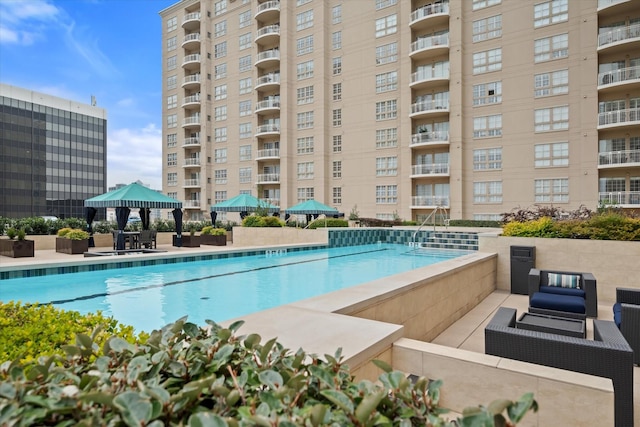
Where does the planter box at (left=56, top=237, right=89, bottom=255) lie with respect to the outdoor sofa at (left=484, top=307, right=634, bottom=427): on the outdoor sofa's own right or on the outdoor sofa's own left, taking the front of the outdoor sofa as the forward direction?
on the outdoor sofa's own left

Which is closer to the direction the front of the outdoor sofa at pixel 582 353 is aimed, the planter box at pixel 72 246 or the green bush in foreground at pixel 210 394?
the planter box

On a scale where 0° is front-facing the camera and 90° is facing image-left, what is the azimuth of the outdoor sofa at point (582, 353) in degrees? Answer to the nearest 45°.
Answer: approximately 180°

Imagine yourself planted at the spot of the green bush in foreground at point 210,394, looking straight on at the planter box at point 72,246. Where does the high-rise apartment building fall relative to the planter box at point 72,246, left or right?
right

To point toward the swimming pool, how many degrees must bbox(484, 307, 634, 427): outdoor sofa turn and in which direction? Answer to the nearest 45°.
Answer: approximately 90° to its left

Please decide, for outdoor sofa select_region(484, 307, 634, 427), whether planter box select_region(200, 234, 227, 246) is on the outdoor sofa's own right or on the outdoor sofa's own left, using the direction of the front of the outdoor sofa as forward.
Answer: on the outdoor sofa's own left

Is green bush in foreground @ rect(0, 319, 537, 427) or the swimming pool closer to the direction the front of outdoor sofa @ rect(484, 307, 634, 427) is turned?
the swimming pool

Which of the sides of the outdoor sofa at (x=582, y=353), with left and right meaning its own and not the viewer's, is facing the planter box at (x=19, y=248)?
left

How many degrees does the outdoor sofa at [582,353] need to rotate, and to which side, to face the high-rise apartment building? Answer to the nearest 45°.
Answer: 0° — it already faces it
